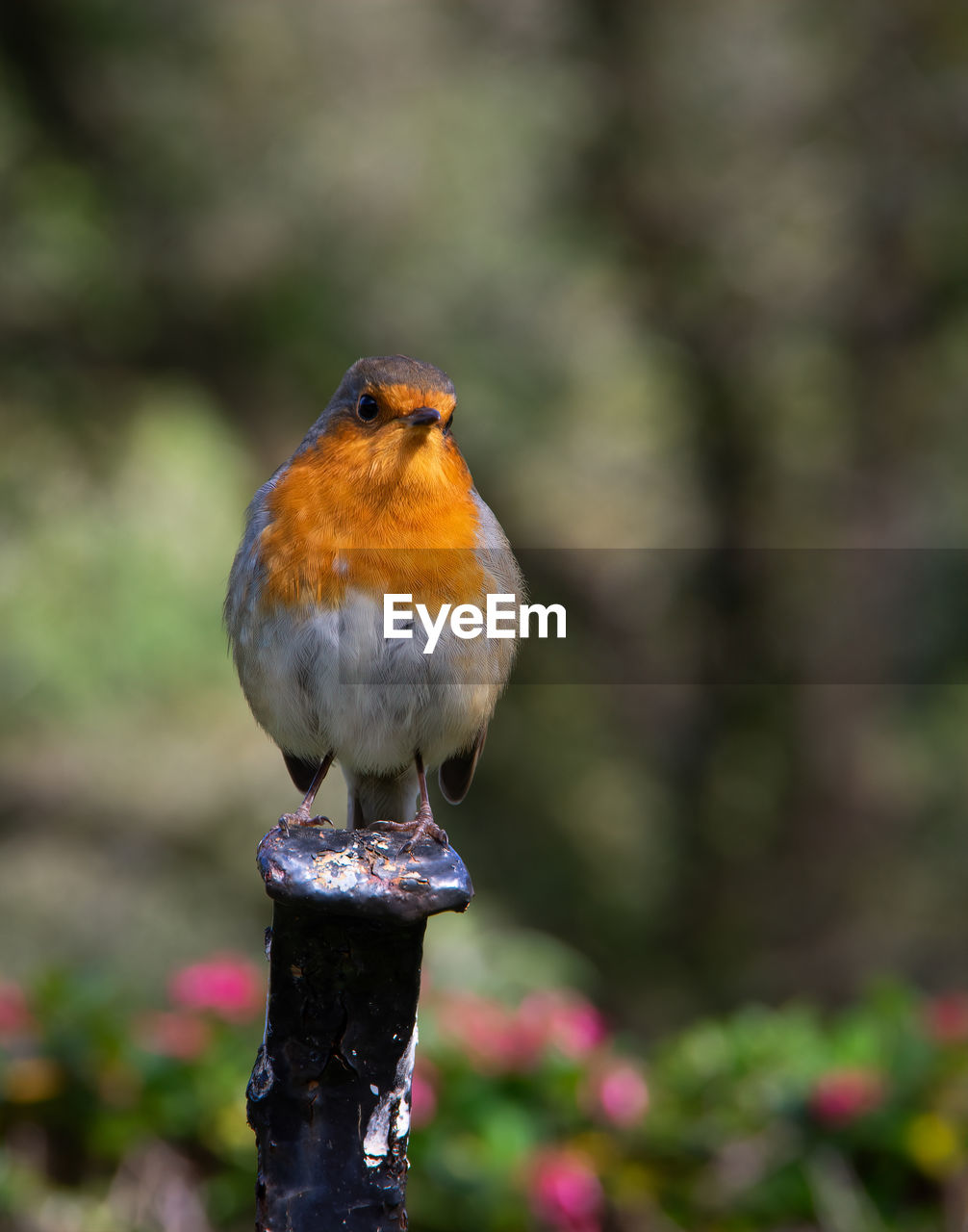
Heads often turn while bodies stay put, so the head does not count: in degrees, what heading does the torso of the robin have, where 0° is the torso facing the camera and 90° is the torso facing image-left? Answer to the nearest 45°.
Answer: approximately 0°

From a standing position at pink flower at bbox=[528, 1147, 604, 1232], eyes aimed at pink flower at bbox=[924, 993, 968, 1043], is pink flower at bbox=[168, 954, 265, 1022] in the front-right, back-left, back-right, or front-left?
back-left

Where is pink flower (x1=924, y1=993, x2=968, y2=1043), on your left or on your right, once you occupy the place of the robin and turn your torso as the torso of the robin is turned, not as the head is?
on your left

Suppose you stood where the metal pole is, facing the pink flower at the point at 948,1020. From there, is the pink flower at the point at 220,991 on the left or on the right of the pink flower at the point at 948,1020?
left
